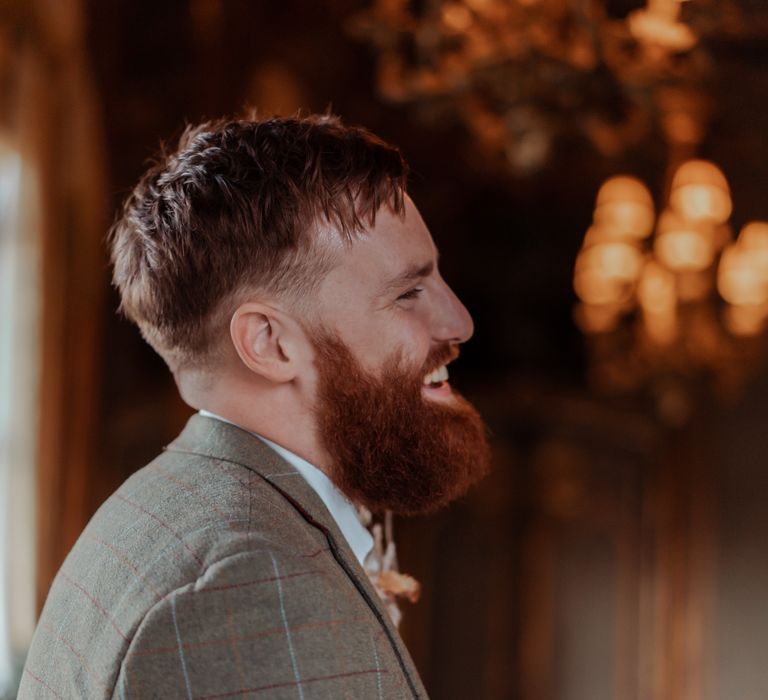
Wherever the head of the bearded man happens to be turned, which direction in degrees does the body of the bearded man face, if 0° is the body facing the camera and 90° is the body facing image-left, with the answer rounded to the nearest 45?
approximately 270°

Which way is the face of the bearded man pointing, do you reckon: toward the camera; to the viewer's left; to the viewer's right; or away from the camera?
to the viewer's right
